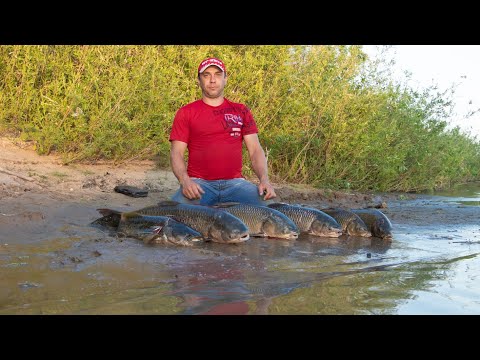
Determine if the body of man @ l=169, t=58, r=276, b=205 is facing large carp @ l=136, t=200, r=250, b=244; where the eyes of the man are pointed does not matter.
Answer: yes

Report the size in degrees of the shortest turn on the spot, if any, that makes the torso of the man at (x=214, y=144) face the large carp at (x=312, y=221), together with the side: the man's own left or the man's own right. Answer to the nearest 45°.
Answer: approximately 90° to the man's own left

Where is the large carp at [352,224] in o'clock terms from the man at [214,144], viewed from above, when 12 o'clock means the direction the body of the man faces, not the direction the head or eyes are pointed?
The large carp is roughly at 9 o'clock from the man.

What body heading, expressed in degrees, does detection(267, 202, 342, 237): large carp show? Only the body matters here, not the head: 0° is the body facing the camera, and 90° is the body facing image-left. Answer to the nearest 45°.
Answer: approximately 315°

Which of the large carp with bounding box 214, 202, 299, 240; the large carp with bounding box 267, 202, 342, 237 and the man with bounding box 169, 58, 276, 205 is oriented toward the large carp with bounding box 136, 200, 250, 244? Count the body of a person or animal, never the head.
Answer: the man

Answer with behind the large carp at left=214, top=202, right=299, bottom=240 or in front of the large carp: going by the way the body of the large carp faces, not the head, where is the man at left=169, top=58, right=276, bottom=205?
behind
